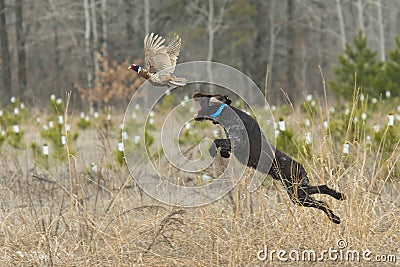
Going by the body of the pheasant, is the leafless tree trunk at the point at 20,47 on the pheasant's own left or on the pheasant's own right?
on the pheasant's own right

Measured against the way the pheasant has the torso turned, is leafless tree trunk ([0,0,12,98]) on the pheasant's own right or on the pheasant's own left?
on the pheasant's own right

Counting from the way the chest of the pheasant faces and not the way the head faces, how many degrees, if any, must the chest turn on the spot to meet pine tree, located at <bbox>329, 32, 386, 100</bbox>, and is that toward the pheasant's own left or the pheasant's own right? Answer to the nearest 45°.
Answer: approximately 135° to the pheasant's own right

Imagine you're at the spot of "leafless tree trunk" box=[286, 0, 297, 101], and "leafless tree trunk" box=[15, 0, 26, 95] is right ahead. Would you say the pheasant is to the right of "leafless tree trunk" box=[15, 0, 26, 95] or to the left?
left

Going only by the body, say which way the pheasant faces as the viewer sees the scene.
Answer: to the viewer's left

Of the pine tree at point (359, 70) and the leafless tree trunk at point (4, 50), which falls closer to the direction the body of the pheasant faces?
the leafless tree trunk

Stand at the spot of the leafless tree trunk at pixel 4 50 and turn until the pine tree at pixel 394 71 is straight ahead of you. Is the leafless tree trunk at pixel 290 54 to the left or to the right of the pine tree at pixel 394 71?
left

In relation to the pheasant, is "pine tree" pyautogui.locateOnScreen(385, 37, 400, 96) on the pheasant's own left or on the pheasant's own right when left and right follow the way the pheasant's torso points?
on the pheasant's own right

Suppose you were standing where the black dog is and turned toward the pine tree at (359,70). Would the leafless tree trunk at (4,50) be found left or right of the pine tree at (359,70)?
left
